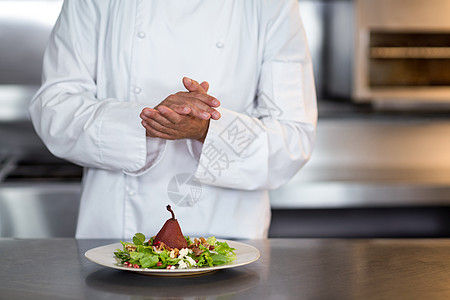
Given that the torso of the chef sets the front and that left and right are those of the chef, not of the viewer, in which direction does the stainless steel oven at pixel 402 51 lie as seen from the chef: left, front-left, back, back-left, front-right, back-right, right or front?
back-left

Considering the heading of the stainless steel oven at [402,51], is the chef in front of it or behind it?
in front

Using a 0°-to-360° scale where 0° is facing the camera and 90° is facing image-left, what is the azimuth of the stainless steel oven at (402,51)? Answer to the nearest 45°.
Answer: approximately 0°

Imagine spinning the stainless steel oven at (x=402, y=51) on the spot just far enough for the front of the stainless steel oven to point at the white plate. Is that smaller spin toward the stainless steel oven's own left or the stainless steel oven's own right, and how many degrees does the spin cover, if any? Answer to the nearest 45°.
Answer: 0° — it already faces it

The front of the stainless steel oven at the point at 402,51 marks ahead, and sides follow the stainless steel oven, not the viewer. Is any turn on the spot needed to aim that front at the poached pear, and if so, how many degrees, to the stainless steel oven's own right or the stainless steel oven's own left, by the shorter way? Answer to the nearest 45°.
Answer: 0° — it already faces it

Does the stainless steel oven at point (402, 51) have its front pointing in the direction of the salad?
yes

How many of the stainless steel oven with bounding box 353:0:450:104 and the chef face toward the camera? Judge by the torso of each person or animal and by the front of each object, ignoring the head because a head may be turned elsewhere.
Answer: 2
